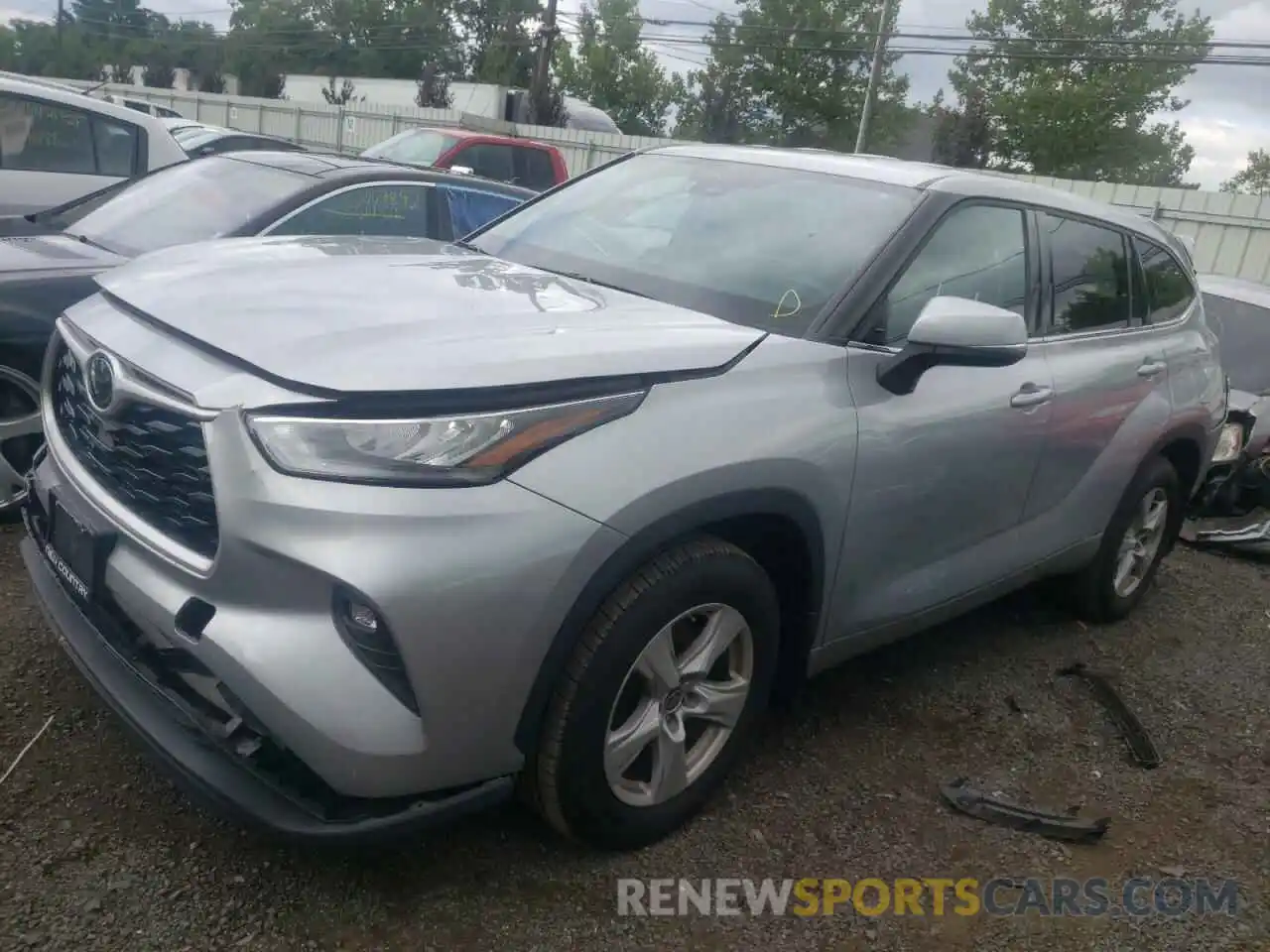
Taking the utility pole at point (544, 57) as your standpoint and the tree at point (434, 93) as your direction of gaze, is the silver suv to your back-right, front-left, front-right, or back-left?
back-left

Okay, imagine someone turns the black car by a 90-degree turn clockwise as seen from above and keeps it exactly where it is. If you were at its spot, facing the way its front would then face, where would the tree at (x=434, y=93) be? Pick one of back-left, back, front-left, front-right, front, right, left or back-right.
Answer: front-right

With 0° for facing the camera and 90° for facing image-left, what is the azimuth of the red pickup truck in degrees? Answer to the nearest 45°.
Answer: approximately 45°

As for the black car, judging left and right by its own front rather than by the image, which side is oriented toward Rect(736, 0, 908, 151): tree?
back

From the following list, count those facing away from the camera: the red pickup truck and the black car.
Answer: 0

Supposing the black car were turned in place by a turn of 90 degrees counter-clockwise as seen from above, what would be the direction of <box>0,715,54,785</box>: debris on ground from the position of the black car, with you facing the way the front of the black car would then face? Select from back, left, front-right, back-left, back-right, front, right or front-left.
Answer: front-right

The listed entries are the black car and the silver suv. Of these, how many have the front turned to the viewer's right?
0

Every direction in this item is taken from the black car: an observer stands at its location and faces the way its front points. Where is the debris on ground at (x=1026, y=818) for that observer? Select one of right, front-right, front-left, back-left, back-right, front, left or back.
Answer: left

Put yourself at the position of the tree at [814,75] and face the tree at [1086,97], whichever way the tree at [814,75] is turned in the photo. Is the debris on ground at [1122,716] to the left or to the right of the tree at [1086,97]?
right

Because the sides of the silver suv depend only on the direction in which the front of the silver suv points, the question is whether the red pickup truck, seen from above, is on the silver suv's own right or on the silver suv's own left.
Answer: on the silver suv's own right

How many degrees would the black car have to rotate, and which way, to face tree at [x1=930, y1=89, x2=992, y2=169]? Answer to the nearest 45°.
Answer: approximately 180°

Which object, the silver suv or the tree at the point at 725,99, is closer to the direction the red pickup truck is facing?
the silver suv

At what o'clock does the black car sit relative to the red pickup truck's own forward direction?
The black car is roughly at 11 o'clock from the red pickup truck.
